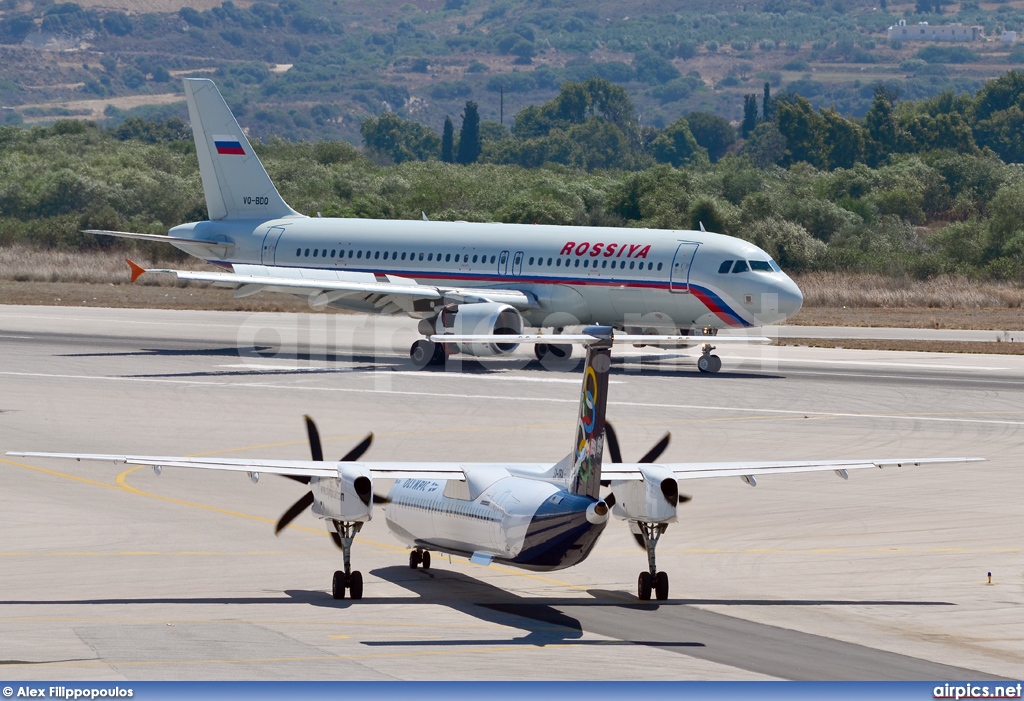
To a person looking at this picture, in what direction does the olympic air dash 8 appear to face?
facing away from the viewer
